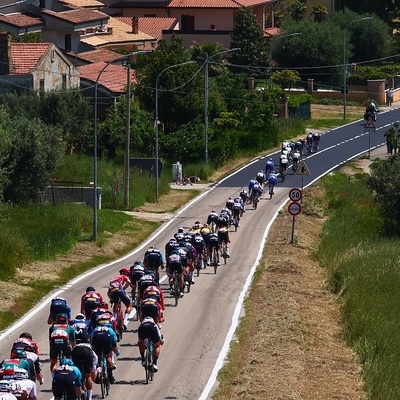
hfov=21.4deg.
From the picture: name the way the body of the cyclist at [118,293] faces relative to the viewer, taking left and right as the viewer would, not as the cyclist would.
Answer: facing away from the viewer and to the right of the viewer

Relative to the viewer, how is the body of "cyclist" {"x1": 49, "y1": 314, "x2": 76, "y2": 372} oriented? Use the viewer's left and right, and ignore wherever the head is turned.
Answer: facing away from the viewer

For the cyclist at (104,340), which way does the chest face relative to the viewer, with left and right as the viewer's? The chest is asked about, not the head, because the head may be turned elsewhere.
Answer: facing away from the viewer

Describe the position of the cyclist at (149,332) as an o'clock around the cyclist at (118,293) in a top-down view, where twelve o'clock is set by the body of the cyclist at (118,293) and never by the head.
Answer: the cyclist at (149,332) is roughly at 6 o'clock from the cyclist at (118,293).

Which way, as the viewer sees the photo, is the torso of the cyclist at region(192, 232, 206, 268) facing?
away from the camera

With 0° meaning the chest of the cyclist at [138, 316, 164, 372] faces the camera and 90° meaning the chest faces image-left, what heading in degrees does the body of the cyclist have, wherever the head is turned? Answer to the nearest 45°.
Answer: approximately 180°

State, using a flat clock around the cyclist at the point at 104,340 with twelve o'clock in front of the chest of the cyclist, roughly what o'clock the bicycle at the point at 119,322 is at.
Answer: The bicycle is roughly at 12 o'clock from the cyclist.

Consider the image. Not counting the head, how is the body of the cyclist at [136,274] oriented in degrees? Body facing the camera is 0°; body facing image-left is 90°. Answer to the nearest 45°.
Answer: approximately 180°

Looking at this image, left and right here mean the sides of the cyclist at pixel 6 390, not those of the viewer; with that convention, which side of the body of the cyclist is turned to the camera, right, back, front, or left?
back

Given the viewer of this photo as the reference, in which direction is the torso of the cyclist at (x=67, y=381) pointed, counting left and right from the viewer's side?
facing away from the viewer

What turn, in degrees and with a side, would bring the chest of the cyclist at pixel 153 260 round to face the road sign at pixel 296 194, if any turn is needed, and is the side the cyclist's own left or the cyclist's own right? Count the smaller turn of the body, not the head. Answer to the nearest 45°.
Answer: approximately 45° to the cyclist's own right
